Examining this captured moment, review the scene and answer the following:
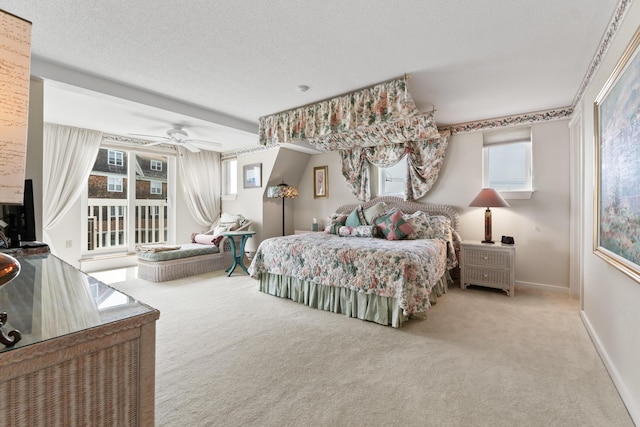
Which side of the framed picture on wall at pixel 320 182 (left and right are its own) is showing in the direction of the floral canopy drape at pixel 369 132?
left

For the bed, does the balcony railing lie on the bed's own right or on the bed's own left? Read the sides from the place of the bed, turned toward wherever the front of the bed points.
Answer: on the bed's own right

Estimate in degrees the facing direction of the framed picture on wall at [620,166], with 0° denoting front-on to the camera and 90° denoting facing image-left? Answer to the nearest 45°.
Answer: approximately 90°

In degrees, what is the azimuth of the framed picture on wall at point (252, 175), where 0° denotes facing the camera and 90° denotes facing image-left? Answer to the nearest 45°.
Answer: approximately 45°

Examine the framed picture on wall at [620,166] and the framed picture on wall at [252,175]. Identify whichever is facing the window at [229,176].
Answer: the framed picture on wall at [620,166]

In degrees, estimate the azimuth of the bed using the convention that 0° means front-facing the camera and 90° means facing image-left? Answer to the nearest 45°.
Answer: approximately 45°
